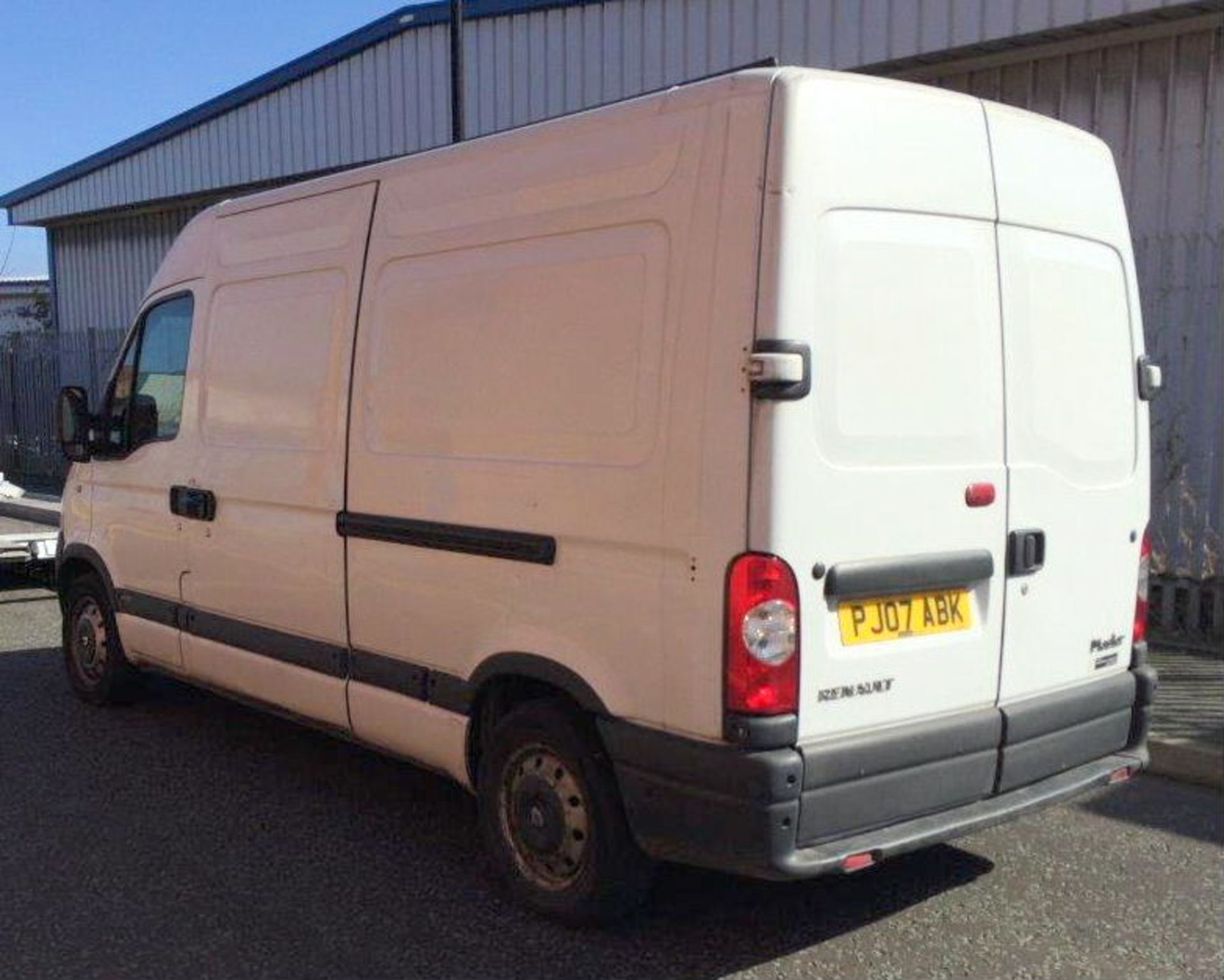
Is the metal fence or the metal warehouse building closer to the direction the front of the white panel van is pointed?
the metal fence

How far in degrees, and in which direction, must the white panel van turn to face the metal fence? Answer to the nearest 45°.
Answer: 0° — it already faces it

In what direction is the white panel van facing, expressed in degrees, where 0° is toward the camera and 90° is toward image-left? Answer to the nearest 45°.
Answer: approximately 135°
